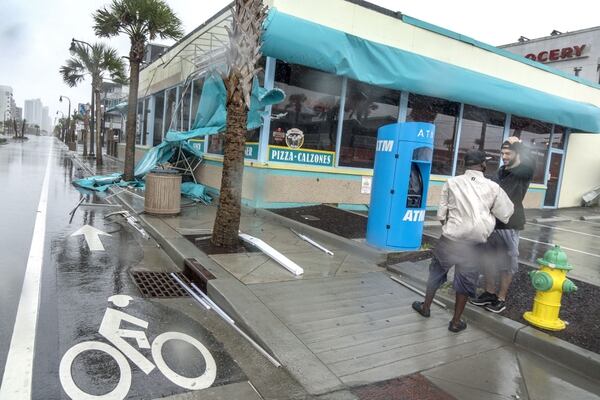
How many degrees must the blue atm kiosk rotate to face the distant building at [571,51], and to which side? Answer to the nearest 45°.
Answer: approximately 135° to its left

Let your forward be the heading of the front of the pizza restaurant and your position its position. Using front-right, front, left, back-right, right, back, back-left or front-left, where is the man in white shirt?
front-right

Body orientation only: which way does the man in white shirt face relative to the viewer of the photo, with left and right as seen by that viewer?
facing away from the viewer

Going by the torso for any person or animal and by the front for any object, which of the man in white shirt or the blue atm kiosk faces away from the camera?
the man in white shirt

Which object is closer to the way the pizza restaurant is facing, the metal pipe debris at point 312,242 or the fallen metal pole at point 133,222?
the metal pipe debris

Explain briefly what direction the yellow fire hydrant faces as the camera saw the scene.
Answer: facing the viewer and to the left of the viewer

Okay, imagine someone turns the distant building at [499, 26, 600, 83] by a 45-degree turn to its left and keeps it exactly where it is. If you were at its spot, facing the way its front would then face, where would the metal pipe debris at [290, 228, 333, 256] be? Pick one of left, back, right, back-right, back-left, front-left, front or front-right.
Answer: front

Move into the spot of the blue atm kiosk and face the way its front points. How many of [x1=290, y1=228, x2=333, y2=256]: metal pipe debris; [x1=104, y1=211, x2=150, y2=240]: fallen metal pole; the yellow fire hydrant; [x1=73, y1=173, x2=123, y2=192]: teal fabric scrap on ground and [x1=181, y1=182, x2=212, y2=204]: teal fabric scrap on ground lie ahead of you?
1

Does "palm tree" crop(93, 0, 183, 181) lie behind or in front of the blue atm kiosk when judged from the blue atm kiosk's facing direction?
behind

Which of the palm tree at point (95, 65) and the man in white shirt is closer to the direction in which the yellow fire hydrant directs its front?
the man in white shirt
